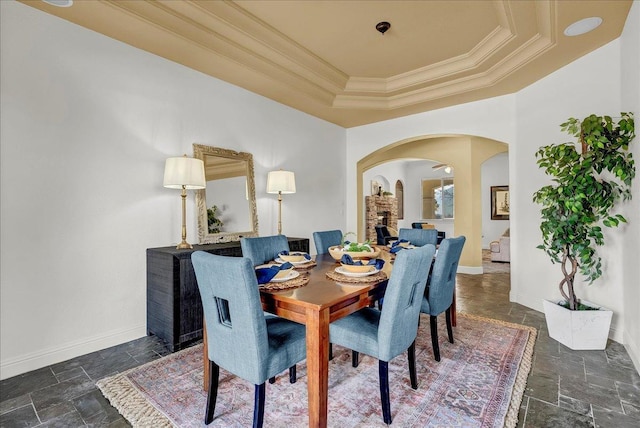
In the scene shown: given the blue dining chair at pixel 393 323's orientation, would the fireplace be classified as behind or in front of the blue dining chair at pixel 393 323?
in front

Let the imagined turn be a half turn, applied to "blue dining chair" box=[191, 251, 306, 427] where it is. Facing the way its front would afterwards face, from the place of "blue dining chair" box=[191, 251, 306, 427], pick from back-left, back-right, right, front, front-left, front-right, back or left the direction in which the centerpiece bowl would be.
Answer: back

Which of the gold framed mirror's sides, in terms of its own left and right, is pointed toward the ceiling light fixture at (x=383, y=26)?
front

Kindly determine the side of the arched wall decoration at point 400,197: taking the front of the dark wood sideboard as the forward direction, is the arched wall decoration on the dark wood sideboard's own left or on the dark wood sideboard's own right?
on the dark wood sideboard's own left

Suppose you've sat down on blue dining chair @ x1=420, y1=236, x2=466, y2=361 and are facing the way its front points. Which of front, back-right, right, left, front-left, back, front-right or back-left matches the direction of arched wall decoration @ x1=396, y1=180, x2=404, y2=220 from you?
front-right

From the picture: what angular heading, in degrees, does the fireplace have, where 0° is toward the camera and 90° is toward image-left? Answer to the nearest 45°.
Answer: approximately 315°

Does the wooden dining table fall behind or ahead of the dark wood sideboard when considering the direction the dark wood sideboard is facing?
ahead

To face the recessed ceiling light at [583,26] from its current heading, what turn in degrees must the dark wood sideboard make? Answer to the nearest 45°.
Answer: approximately 45° to its left

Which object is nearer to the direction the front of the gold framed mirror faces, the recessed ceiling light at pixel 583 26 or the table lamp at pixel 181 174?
the recessed ceiling light

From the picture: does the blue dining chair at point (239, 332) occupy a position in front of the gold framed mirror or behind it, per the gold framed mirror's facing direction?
in front

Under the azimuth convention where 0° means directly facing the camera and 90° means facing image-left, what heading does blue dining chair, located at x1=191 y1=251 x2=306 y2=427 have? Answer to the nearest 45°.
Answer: approximately 225°

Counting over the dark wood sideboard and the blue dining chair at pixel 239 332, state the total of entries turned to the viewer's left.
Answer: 0
